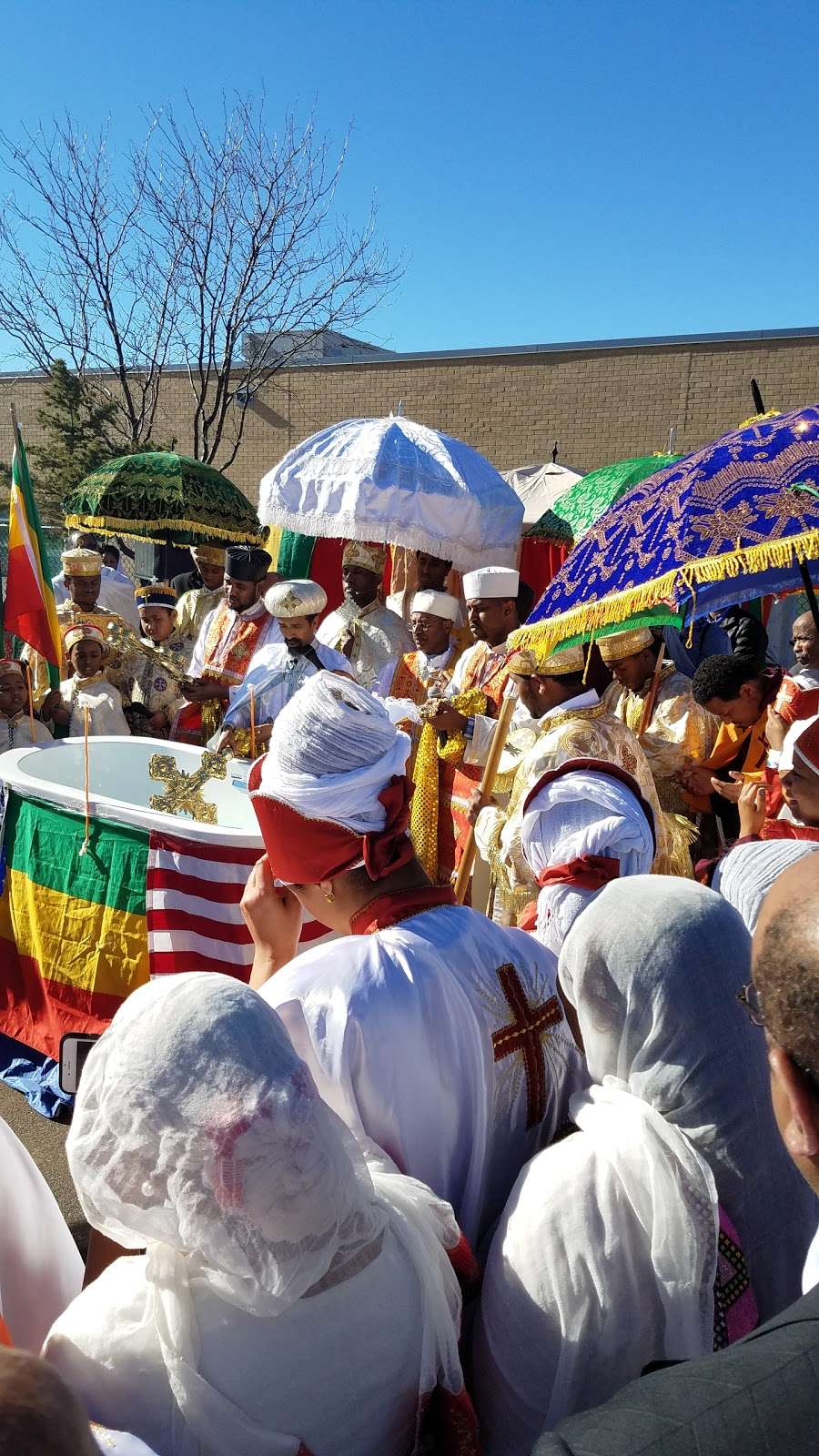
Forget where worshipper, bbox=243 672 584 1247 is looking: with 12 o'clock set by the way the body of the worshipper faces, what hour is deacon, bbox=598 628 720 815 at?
The deacon is roughly at 2 o'clock from the worshipper.

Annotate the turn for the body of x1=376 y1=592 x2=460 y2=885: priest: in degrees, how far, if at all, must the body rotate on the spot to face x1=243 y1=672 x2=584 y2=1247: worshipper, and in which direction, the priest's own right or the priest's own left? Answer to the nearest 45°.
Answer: approximately 45° to the priest's own left
